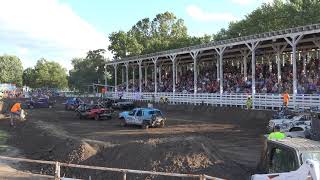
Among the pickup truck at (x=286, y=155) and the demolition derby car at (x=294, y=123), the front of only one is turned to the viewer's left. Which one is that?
the demolition derby car

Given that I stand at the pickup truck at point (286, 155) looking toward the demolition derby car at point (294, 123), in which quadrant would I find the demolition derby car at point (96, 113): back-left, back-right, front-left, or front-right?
front-left

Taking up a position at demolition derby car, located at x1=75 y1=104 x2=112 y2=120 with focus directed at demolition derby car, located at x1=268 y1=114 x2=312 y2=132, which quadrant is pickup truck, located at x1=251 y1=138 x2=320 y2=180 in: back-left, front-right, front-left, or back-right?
front-right

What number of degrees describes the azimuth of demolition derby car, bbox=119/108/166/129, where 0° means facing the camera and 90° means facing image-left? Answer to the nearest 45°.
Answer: approximately 135°

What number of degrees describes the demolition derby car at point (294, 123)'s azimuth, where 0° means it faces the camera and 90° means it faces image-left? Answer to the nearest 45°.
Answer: approximately 90°

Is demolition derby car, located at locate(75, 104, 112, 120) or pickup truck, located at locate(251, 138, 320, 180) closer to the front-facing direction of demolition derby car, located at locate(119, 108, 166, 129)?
the demolition derby car

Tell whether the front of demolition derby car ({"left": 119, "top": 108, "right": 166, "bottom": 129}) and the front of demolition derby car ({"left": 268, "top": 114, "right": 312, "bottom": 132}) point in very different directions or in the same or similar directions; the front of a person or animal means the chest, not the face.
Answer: same or similar directions

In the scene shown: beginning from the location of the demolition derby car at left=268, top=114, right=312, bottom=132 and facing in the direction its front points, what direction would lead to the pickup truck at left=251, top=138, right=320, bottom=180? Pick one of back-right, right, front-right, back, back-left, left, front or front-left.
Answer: left

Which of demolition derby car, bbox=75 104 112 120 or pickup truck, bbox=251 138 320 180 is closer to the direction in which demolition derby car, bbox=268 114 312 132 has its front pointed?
the demolition derby car

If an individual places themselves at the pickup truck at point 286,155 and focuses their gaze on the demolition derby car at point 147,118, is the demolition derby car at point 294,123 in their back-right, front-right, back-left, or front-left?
front-right
